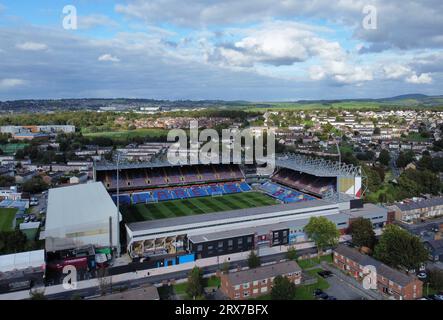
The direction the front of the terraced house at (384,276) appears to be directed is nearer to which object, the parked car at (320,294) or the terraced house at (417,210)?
the parked car

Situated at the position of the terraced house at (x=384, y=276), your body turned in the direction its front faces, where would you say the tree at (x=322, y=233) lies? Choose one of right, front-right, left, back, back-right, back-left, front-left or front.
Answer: right

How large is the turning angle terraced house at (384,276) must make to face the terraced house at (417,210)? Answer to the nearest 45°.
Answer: approximately 135° to its right

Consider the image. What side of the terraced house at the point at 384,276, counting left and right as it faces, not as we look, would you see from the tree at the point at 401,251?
back

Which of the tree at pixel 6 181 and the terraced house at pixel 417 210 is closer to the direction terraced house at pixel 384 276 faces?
the tree

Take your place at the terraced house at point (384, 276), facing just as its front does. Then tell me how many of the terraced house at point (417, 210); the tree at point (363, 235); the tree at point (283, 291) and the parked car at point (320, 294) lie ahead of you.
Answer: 2

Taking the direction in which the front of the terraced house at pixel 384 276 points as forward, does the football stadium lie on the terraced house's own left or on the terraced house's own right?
on the terraced house's own right

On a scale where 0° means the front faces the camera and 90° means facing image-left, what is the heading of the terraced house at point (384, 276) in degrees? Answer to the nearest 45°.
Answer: approximately 45°

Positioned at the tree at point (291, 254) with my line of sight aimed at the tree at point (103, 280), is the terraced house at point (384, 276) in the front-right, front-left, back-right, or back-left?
back-left
